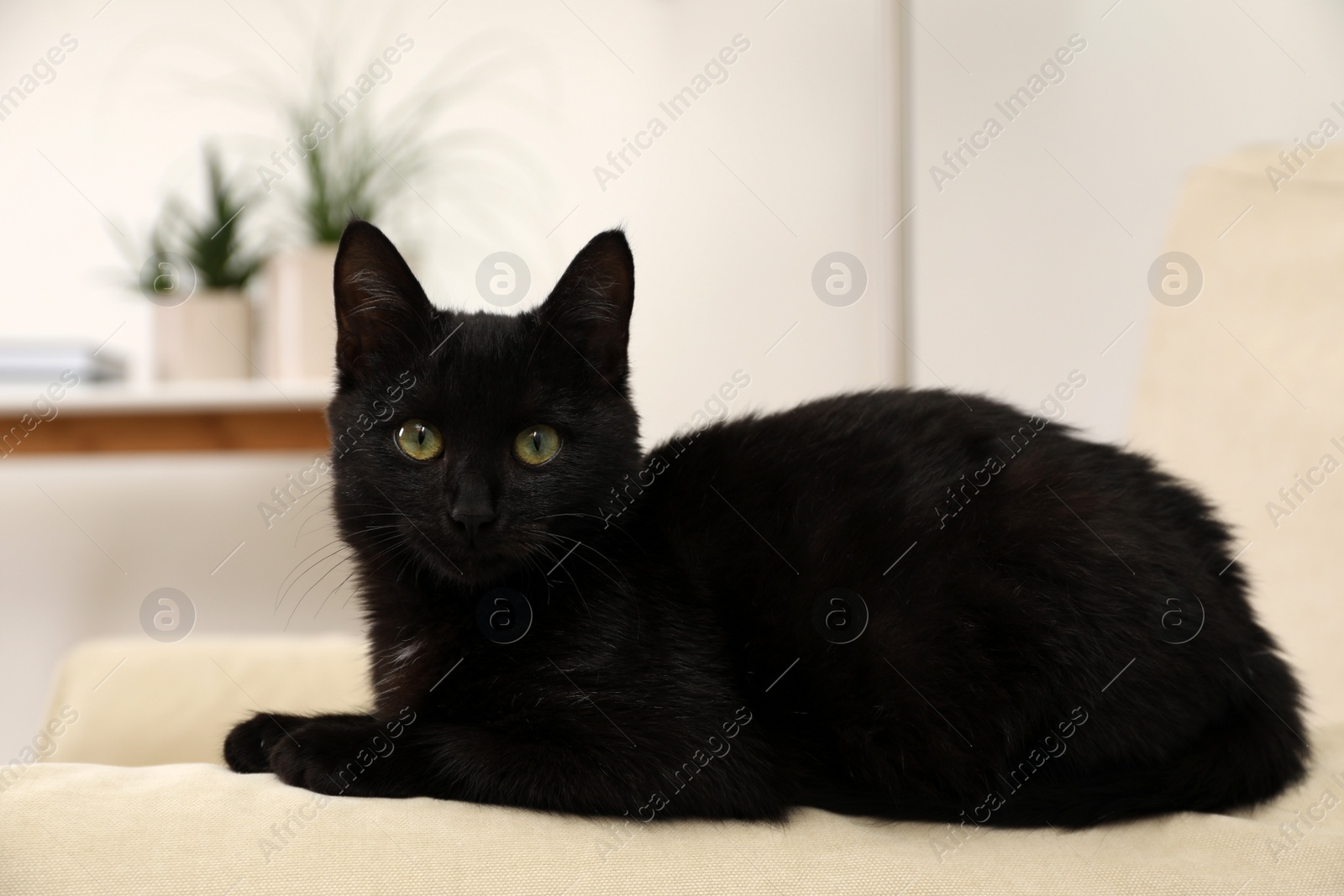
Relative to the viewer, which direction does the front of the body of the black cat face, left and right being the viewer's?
facing to the left of the viewer

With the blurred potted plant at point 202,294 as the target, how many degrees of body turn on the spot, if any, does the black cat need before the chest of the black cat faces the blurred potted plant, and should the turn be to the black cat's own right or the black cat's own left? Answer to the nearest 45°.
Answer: approximately 45° to the black cat's own right

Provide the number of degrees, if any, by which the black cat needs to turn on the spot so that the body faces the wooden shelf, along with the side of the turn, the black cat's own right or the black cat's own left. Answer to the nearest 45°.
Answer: approximately 45° to the black cat's own right

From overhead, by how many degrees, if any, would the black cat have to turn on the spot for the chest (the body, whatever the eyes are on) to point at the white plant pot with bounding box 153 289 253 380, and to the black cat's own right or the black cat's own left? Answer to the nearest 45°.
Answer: approximately 45° to the black cat's own right
